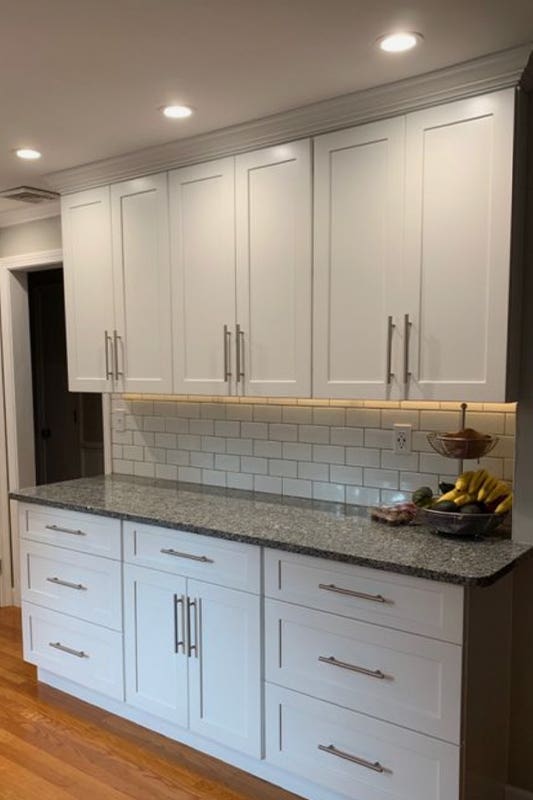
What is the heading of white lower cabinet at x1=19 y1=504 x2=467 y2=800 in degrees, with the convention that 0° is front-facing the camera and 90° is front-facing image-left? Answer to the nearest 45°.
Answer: approximately 45°

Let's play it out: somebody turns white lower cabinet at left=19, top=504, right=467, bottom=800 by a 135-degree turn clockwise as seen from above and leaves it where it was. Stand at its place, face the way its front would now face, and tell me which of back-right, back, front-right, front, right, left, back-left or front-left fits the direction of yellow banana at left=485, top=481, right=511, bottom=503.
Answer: right
